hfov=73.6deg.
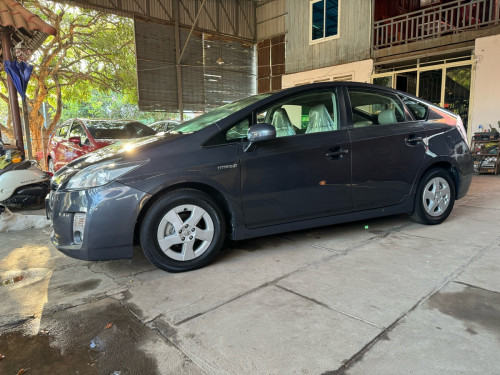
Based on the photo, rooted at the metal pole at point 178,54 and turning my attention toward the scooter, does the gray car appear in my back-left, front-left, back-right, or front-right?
front-left

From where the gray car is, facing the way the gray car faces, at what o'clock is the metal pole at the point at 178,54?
The metal pole is roughly at 4 o'clock from the gray car.

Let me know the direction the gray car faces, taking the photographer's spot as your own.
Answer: facing the viewer and to the left of the viewer

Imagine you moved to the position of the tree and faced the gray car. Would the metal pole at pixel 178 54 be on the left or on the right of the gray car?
left

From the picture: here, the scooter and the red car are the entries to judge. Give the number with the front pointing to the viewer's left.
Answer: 1

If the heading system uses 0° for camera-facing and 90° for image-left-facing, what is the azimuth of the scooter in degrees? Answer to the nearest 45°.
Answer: approximately 90°

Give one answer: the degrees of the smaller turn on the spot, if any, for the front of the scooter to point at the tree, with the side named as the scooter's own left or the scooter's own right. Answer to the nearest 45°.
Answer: approximately 90° to the scooter's own right

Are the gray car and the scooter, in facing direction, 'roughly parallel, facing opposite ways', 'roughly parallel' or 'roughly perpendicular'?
roughly parallel
